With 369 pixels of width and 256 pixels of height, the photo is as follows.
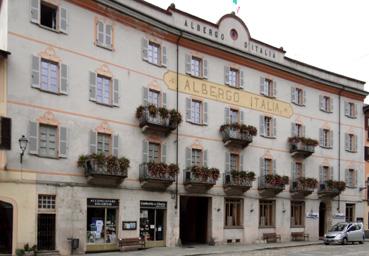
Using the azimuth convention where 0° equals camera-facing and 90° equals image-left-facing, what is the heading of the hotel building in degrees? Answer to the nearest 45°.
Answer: approximately 315°
